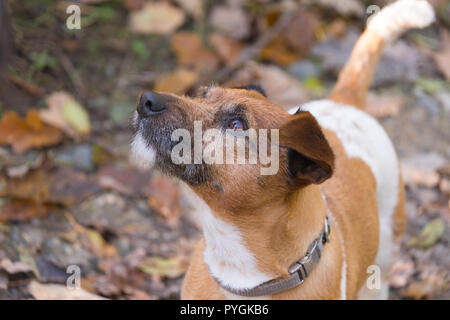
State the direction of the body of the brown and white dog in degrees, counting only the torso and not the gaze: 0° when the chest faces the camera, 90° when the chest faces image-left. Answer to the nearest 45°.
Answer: approximately 45°

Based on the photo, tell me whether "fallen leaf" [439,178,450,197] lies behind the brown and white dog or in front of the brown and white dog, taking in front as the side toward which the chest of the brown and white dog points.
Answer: behind

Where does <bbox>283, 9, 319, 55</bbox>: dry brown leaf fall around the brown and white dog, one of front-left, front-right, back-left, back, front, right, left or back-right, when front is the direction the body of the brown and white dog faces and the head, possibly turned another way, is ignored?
back-right

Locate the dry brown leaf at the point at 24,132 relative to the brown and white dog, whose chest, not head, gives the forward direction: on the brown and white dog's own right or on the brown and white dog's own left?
on the brown and white dog's own right

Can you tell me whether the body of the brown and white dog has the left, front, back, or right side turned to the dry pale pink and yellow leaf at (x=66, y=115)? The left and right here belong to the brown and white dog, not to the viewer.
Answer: right

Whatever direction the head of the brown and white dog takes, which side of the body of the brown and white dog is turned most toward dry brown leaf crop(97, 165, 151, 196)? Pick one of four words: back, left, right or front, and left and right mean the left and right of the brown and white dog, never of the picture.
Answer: right

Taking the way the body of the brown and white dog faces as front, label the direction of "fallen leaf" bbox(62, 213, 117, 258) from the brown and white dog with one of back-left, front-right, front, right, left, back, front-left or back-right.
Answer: right
